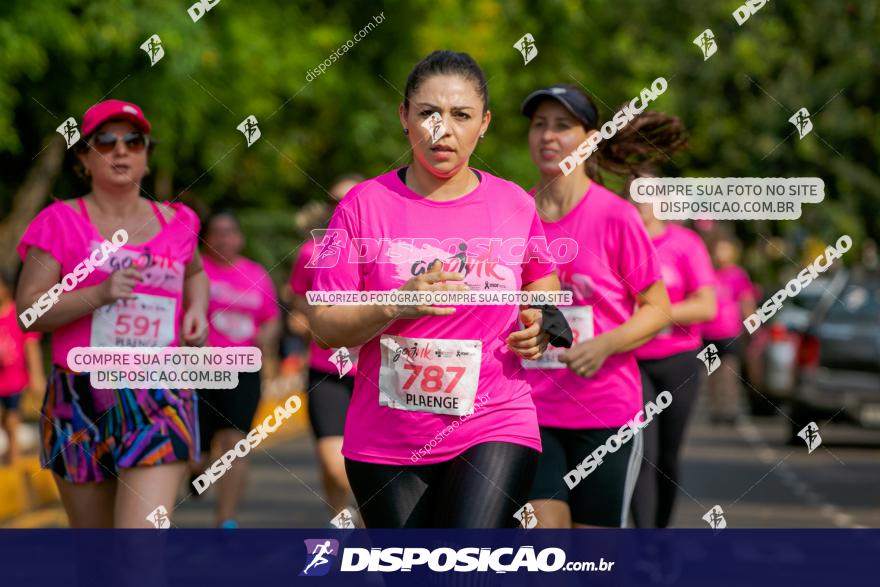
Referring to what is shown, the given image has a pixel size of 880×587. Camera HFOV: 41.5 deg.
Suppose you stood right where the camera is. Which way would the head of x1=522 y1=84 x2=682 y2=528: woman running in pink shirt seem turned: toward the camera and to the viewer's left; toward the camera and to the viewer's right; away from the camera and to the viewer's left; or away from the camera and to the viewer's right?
toward the camera and to the viewer's left

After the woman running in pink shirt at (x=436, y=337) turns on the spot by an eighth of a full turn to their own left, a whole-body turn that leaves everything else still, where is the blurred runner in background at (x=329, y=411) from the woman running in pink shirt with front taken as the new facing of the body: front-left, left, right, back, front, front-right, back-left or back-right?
back-left

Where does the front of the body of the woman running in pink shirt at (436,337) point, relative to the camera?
toward the camera

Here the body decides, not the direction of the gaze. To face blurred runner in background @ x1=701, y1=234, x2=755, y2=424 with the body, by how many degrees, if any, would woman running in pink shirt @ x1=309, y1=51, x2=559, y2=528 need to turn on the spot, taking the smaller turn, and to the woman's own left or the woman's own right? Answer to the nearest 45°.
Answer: approximately 180°

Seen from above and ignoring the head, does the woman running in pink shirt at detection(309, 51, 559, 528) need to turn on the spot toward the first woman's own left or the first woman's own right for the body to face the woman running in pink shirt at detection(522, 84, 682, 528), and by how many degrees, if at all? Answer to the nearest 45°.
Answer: approximately 135° to the first woman's own left

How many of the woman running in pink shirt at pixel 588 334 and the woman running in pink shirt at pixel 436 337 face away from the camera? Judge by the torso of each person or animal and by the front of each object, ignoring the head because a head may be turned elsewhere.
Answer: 0
